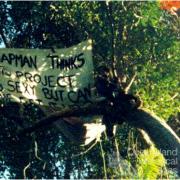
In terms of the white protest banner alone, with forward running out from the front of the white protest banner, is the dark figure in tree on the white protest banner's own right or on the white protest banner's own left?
on the white protest banner's own left

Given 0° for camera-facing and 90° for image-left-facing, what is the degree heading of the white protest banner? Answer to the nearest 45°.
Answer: approximately 0°
